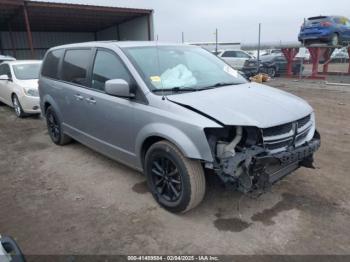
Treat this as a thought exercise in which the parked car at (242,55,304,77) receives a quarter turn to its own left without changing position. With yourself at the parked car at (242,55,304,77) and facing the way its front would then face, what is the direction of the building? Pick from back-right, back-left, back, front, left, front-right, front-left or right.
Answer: back-right

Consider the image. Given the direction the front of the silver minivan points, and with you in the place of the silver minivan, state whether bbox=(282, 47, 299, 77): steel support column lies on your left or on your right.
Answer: on your left

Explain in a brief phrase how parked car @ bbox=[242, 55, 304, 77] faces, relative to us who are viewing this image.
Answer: facing the viewer and to the left of the viewer

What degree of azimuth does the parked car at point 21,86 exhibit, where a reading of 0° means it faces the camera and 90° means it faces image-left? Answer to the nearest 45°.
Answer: approximately 315°

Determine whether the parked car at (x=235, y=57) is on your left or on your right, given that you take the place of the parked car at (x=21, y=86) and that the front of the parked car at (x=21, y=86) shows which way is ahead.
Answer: on your left

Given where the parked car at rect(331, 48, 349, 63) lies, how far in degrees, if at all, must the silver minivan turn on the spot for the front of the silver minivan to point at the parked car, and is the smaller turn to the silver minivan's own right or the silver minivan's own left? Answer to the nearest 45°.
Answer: approximately 90° to the silver minivan's own left

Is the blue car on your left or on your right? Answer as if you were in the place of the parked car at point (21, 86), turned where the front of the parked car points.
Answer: on your left

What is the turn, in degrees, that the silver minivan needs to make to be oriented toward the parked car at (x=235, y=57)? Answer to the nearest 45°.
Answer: approximately 135° to its left

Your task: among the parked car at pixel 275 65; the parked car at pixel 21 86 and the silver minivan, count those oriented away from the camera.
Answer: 0

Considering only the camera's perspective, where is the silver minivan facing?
facing the viewer and to the right of the viewer

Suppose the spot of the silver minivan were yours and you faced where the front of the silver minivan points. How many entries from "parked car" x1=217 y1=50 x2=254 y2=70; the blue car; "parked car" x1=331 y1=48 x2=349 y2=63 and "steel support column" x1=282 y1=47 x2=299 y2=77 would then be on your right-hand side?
0

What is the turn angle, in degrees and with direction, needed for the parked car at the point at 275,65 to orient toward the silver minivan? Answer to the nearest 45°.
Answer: approximately 45° to its left
